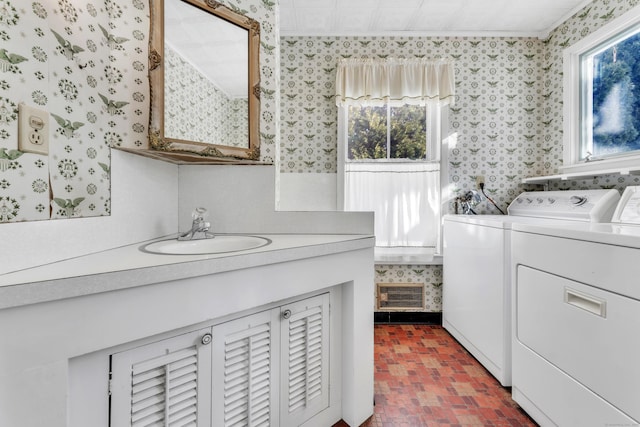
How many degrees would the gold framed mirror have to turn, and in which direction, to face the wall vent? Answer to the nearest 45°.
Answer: approximately 90° to its left

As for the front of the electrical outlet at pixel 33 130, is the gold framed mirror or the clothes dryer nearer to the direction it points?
the clothes dryer

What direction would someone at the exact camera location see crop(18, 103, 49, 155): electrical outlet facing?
facing the viewer and to the right of the viewer

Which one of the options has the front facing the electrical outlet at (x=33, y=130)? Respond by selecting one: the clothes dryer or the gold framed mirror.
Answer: the clothes dryer

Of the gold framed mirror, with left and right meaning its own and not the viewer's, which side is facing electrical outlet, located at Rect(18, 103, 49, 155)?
right

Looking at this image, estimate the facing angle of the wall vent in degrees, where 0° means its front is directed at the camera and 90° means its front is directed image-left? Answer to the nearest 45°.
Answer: approximately 0°

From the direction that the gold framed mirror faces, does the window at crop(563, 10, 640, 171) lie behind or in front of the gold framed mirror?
in front

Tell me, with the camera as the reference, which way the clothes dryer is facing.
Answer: facing the viewer and to the left of the viewer

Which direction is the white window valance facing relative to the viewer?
toward the camera

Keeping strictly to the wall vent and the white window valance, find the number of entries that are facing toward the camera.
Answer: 2

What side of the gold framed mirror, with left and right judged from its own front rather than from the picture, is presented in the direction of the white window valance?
left

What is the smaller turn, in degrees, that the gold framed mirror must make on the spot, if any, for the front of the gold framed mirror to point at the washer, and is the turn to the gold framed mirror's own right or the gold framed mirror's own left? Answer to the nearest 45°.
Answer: approximately 45° to the gold framed mirror's own left

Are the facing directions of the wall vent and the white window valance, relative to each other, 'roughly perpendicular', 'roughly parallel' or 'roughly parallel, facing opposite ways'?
roughly parallel

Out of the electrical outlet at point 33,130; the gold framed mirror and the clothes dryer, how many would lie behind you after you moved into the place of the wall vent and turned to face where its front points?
0

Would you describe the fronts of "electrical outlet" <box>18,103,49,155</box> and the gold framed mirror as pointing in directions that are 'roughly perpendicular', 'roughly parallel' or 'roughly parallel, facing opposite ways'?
roughly parallel
